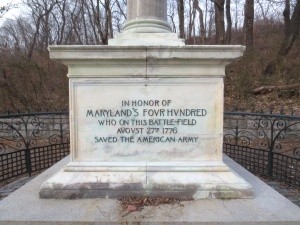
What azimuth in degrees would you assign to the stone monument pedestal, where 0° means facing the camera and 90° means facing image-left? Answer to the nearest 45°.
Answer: approximately 0°

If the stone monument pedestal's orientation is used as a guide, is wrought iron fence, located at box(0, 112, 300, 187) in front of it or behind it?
behind
